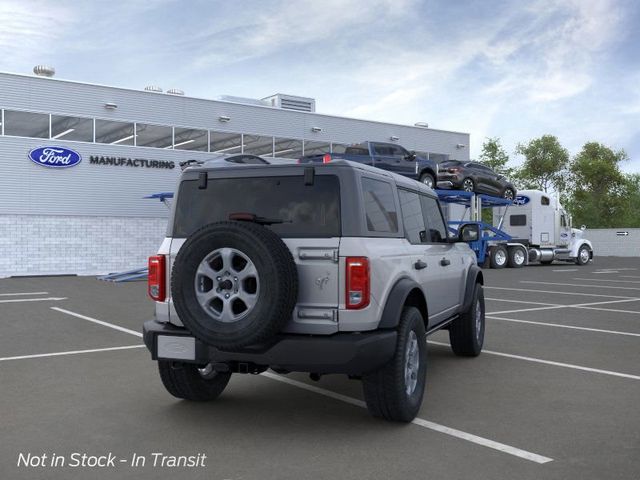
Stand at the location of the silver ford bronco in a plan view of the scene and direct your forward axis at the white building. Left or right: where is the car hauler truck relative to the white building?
right

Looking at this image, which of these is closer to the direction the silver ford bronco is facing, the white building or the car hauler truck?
the car hauler truck

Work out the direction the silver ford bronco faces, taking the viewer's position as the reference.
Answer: facing away from the viewer and to the right of the viewer

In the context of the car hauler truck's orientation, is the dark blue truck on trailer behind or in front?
behind

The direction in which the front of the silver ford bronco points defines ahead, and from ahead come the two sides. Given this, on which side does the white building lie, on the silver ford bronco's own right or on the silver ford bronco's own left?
on the silver ford bronco's own left

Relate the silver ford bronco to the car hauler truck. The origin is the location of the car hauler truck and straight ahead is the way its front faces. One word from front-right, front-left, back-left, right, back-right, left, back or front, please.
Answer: back-right

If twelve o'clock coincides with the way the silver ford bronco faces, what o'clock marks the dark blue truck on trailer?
The dark blue truck on trailer is roughly at 11 o'clock from the silver ford bronco.

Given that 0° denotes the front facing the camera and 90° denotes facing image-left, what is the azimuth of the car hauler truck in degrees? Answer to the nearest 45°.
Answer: approximately 225°
